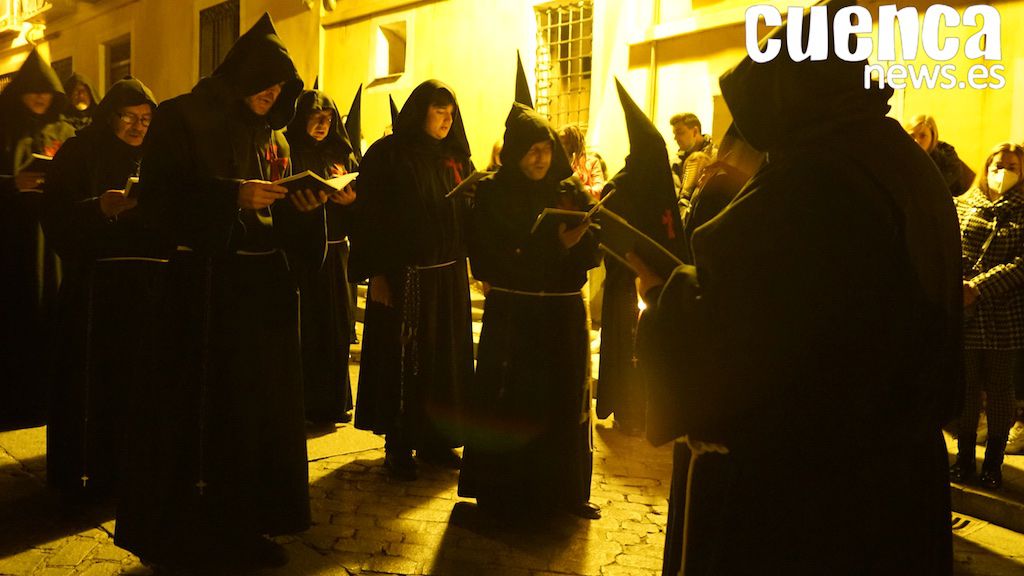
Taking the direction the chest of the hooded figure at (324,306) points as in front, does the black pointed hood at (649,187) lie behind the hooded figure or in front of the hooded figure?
in front

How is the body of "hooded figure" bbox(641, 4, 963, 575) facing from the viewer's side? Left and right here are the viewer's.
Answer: facing away from the viewer and to the left of the viewer

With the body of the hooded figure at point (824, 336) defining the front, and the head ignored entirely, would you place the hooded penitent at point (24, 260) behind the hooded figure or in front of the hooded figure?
in front

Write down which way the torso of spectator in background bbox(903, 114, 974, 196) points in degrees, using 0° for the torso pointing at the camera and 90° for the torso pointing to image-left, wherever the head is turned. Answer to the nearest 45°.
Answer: approximately 45°

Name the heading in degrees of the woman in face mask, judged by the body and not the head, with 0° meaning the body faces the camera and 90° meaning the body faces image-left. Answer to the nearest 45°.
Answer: approximately 45°

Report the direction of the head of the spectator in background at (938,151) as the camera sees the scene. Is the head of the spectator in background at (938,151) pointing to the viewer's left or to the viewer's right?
to the viewer's left

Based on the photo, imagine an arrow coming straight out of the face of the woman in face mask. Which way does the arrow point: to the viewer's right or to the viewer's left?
to the viewer's left

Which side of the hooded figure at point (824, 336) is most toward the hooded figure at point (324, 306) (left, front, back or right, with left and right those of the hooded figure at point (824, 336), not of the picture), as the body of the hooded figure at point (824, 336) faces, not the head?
front
